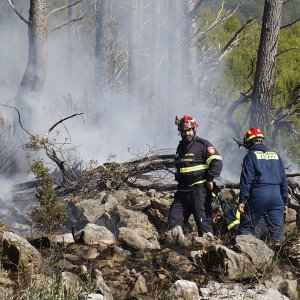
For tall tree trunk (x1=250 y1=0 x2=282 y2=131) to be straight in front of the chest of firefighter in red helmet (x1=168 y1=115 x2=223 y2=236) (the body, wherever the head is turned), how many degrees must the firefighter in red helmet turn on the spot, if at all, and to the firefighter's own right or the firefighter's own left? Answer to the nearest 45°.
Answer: approximately 180°

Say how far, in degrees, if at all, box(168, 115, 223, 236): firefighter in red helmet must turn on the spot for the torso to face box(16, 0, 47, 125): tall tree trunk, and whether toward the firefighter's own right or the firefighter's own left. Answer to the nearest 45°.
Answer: approximately 90° to the firefighter's own right

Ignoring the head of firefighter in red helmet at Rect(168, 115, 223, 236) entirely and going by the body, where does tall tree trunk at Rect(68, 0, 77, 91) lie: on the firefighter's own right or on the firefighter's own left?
on the firefighter's own right

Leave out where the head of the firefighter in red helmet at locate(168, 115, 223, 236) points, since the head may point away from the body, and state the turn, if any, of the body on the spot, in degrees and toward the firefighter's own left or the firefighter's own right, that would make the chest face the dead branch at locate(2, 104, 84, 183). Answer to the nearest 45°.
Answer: approximately 90° to the firefighter's own right

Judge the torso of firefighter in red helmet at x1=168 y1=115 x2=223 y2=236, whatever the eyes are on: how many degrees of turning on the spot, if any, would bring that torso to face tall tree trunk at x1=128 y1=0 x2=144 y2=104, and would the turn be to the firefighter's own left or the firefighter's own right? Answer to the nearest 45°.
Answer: approximately 135° to the firefighter's own right

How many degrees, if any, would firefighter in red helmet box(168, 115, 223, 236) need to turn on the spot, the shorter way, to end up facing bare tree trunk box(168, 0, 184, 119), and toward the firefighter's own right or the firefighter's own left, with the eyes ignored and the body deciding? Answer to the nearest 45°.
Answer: approximately 135° to the firefighter's own right

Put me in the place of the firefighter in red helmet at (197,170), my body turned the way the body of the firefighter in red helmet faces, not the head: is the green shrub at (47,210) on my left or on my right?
on my right

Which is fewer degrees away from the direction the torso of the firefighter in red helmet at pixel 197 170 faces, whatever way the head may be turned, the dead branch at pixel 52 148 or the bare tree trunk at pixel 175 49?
the dead branch

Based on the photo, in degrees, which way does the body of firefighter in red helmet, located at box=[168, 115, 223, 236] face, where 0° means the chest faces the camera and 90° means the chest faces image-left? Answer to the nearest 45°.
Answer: approximately 45°
